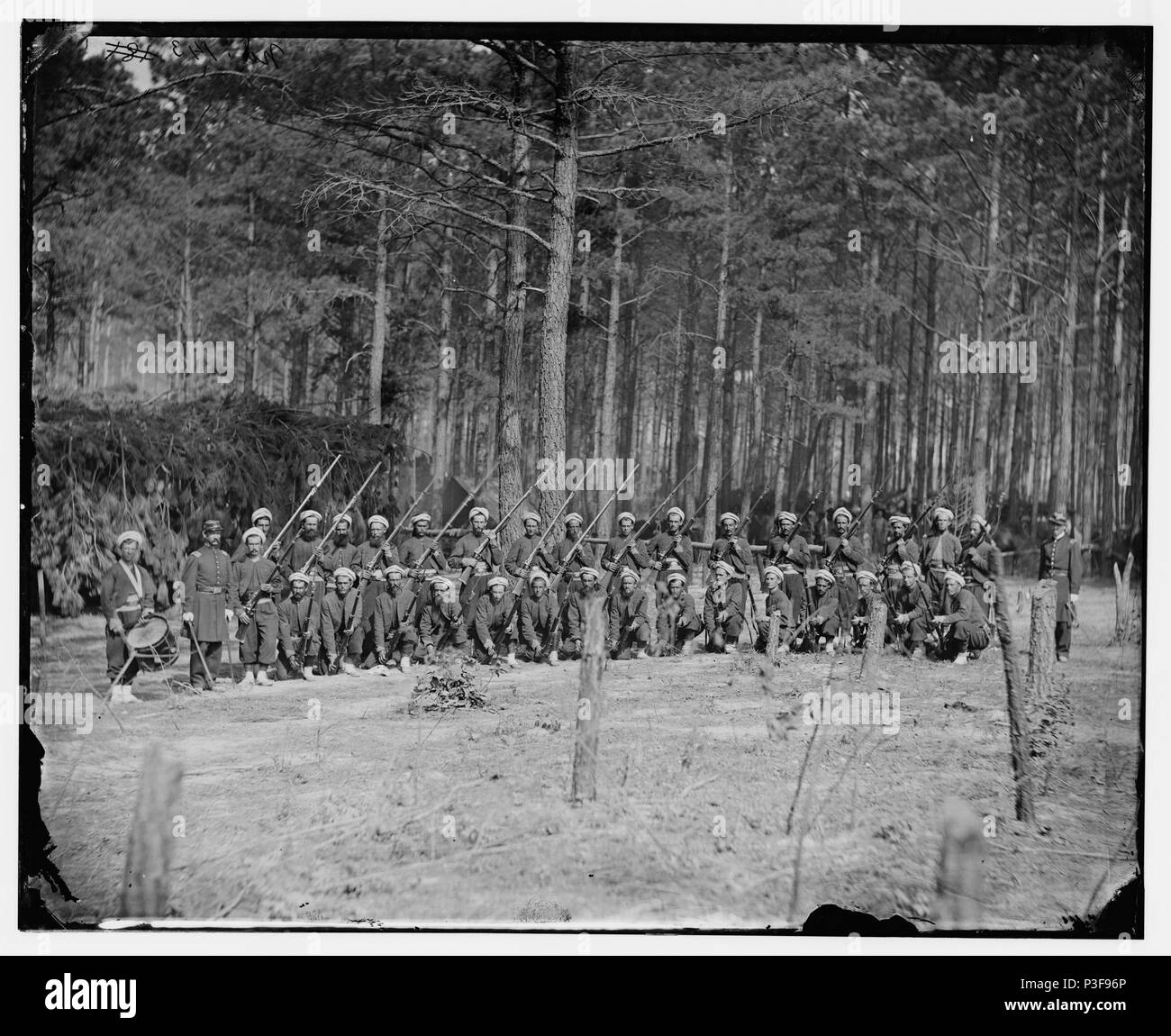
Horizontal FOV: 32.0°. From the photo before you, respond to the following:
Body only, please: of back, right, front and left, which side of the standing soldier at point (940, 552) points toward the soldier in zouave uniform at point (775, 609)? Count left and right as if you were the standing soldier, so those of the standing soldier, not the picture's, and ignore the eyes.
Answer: right

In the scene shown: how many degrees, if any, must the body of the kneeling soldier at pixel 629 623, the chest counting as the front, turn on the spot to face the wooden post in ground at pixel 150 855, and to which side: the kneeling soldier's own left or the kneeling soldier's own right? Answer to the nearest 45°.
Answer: approximately 45° to the kneeling soldier's own right

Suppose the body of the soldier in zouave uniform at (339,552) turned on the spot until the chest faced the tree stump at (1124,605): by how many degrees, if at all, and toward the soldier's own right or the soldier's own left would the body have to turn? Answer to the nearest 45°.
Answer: approximately 90° to the soldier's own left

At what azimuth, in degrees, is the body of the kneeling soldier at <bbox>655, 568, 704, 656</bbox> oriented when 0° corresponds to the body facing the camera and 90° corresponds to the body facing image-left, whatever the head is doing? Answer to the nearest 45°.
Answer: approximately 0°

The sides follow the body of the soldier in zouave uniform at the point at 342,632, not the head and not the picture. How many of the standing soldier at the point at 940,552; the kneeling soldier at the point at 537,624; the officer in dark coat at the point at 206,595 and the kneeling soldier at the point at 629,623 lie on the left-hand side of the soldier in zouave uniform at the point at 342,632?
3

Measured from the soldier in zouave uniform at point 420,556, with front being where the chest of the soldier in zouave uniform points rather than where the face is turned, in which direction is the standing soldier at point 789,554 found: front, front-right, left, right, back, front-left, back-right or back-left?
left

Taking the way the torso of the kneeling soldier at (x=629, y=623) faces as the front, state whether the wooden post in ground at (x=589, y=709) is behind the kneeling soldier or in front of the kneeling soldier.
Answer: in front

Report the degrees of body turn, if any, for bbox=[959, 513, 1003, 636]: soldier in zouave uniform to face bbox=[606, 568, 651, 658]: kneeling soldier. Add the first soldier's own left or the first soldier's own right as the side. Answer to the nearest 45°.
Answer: approximately 45° to the first soldier's own right
